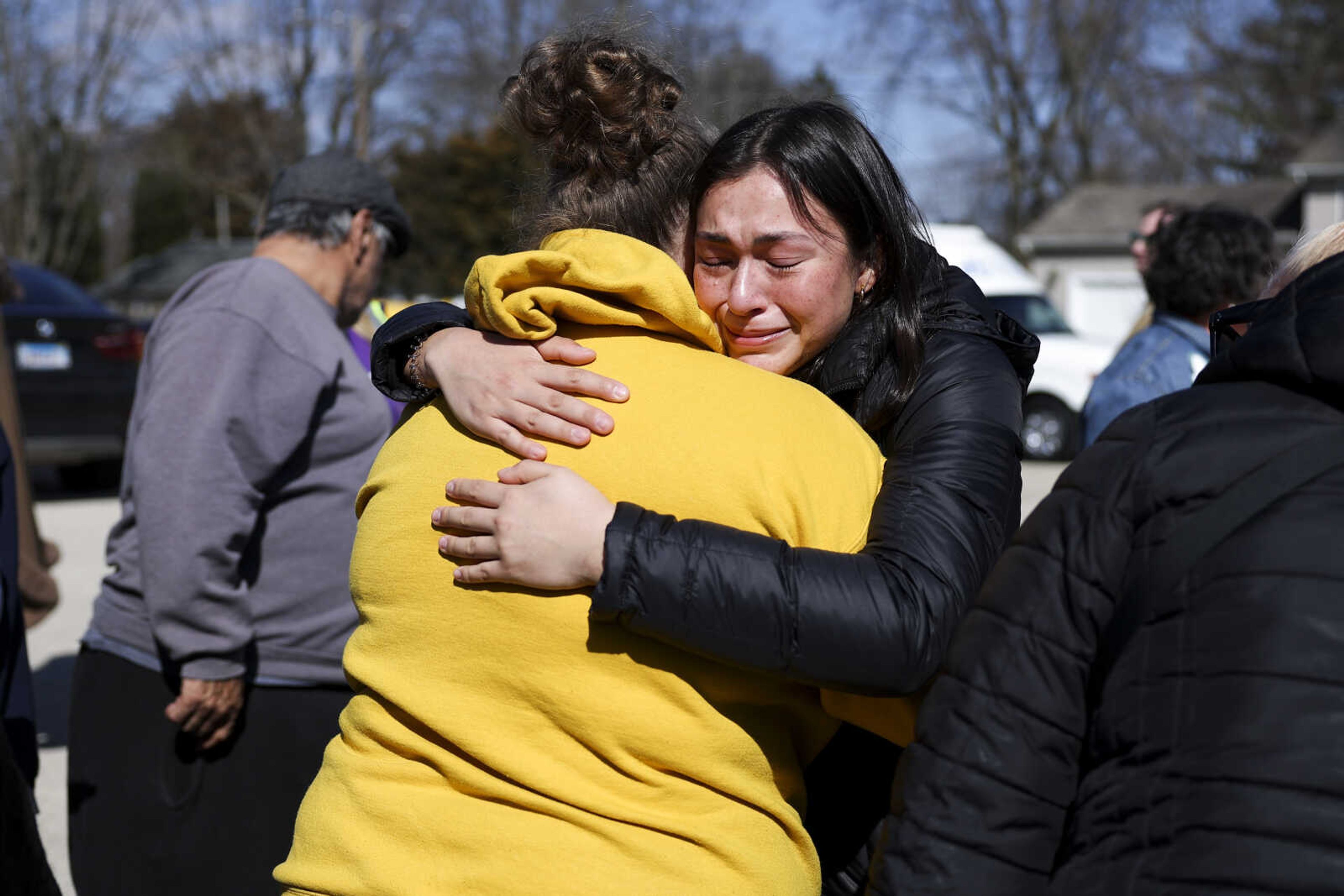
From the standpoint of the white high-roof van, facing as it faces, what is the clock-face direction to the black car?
The black car is roughly at 5 o'clock from the white high-roof van.

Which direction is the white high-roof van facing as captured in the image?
to the viewer's right

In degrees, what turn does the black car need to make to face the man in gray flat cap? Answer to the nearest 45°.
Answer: approximately 180°

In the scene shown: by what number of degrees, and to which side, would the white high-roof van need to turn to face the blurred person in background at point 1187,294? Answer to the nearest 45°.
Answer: approximately 90° to its right

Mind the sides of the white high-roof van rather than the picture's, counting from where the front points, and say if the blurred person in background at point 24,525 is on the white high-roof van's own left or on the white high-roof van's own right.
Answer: on the white high-roof van's own right

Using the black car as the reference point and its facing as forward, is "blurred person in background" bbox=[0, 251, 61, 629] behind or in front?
behind

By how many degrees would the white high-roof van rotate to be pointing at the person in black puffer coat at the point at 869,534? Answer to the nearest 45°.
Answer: approximately 90° to its right

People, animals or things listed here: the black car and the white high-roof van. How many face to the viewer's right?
1

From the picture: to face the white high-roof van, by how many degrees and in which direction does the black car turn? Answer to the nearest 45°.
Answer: approximately 90° to its right

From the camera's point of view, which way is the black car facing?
away from the camera

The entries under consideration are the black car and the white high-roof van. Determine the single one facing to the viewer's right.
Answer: the white high-roof van
